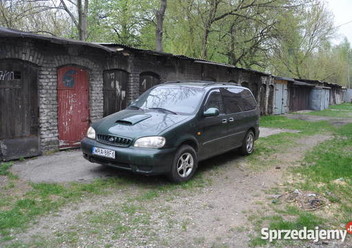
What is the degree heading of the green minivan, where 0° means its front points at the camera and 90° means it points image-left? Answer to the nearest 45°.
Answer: approximately 45°

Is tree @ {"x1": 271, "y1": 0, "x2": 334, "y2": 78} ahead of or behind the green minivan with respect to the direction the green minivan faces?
behind
